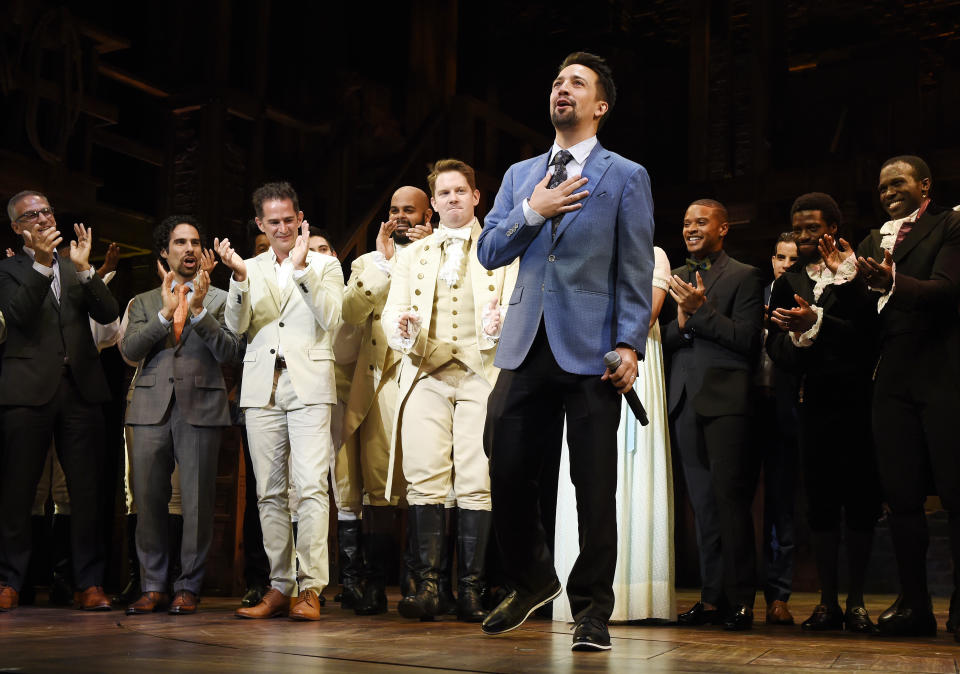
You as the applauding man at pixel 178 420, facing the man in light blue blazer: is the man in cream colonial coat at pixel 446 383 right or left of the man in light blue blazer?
left

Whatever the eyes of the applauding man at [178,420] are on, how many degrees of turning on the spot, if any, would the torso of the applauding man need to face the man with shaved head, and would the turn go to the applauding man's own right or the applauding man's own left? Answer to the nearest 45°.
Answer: approximately 90° to the applauding man's own left

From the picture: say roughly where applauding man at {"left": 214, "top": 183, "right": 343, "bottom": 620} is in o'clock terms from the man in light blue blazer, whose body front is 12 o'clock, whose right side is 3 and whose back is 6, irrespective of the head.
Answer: The applauding man is roughly at 3 o'clock from the man in light blue blazer.

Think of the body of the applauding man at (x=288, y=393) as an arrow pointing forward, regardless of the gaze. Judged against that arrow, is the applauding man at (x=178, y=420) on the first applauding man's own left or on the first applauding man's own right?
on the first applauding man's own right

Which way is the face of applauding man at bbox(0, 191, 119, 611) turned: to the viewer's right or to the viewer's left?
to the viewer's right

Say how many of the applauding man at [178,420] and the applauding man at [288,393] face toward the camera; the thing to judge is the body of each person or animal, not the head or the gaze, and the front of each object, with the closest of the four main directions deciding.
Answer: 2

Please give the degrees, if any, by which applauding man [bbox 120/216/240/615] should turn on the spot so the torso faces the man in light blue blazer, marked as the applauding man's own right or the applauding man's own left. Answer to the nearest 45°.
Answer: approximately 45° to the applauding man's own left
